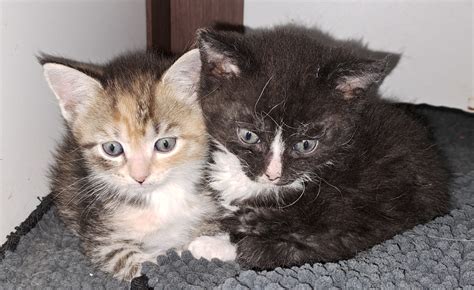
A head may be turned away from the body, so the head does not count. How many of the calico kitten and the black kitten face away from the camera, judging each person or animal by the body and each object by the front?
0

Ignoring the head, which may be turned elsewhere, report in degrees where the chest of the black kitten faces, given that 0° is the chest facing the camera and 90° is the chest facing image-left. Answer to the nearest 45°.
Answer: approximately 45°

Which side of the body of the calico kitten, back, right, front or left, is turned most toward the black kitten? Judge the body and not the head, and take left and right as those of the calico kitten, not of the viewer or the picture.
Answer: left

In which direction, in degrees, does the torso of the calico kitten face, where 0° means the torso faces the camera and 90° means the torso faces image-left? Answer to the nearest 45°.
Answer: approximately 0°

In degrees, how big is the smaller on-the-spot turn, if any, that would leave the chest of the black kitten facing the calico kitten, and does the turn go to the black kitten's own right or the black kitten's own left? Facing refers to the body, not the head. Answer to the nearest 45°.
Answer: approximately 45° to the black kitten's own right
